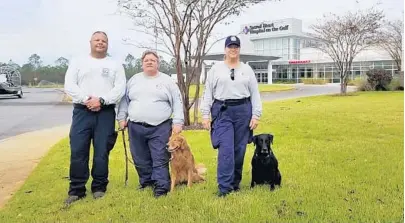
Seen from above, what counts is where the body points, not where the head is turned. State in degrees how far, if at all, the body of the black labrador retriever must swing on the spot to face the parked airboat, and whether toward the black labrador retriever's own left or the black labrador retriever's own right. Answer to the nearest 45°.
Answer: approximately 135° to the black labrador retriever's own right

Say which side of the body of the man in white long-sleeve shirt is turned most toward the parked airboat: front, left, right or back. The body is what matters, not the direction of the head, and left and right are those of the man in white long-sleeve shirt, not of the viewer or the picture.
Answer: back

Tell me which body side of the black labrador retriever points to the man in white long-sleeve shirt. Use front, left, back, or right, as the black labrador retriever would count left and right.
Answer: right

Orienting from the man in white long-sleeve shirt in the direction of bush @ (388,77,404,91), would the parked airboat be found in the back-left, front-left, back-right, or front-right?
front-left

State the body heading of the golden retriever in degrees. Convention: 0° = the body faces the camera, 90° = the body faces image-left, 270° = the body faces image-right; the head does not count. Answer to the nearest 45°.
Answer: approximately 45°

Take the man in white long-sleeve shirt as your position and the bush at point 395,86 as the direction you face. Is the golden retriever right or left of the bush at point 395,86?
right

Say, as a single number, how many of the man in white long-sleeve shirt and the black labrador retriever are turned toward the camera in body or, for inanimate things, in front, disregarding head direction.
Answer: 2

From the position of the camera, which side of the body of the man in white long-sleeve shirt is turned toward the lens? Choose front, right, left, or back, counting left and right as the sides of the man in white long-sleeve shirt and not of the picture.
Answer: front

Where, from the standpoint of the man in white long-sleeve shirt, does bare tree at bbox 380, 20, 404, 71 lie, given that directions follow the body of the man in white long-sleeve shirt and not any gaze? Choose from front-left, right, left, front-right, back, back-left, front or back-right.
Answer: back-left

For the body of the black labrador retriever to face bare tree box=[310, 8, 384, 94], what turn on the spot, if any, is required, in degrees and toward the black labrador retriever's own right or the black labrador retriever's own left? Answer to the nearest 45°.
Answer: approximately 180°

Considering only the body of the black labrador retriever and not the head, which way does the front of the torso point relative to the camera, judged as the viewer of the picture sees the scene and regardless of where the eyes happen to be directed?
toward the camera

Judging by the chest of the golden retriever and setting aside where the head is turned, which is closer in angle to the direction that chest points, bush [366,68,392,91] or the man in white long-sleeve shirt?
the man in white long-sleeve shirt

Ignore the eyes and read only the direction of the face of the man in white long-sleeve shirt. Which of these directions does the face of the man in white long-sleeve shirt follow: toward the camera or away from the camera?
toward the camera

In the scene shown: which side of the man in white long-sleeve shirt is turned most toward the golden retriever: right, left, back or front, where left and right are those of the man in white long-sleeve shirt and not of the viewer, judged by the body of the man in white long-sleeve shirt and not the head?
left
